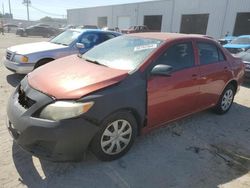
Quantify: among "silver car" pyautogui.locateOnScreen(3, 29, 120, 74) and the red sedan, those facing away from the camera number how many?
0

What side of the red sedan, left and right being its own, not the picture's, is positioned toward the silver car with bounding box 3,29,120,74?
right

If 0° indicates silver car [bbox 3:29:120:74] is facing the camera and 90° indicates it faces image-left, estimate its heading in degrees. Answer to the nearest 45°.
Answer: approximately 45°

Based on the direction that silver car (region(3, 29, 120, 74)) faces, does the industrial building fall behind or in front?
behind

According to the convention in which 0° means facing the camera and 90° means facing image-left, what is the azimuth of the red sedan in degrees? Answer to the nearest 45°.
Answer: approximately 45°

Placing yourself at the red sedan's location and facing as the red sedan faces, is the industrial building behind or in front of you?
behind

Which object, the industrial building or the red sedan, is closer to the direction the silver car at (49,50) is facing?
the red sedan
